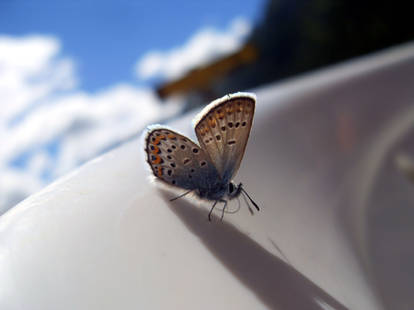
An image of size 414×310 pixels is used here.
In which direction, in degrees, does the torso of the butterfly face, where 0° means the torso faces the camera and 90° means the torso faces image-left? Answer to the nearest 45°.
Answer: approximately 270°
